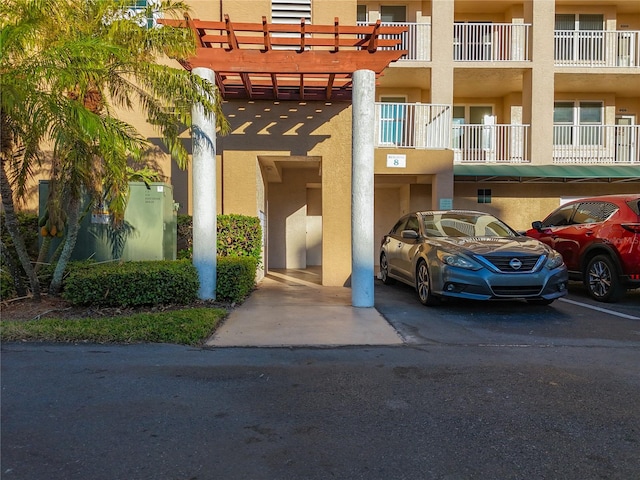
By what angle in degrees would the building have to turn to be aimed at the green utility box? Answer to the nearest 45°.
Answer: approximately 45° to its right

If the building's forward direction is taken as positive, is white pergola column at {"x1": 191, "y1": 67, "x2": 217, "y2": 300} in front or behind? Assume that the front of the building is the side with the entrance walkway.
in front

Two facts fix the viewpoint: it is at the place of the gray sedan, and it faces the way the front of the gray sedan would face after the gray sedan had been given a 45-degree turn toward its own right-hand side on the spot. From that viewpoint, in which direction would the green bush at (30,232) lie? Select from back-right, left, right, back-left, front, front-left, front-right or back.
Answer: right

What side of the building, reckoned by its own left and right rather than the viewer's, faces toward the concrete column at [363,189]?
front

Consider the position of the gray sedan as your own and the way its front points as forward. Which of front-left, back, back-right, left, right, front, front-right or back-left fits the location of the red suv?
left

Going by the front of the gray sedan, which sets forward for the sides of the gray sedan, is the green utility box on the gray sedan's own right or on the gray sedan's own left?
on the gray sedan's own right

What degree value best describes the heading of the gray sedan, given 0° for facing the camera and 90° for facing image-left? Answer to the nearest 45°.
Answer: approximately 315°

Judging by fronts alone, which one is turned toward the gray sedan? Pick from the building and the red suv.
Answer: the building

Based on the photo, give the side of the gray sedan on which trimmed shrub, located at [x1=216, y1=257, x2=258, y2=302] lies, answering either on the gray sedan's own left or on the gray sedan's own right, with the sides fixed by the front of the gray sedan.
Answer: on the gray sedan's own right
